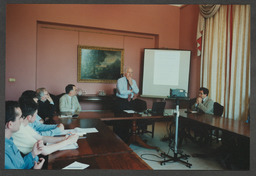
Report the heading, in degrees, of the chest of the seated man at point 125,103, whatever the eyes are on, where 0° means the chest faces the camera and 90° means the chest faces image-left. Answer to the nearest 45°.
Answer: approximately 315°

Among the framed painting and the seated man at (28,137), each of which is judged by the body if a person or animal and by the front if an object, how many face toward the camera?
1

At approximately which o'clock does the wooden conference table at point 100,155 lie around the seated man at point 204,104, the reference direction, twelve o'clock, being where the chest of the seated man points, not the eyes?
The wooden conference table is roughly at 11 o'clock from the seated man.

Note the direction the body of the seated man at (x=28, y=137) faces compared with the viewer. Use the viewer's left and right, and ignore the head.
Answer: facing away from the viewer and to the right of the viewer

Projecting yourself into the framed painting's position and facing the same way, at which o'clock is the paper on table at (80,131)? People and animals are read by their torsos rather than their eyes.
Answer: The paper on table is roughly at 12 o'clock from the framed painting.

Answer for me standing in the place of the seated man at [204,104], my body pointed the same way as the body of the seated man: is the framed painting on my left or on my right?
on my right

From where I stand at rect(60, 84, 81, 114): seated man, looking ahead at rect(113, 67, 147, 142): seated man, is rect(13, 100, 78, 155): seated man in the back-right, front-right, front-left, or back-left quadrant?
back-right

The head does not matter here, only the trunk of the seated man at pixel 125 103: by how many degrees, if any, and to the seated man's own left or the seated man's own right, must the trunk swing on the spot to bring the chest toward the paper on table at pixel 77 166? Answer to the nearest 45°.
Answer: approximately 45° to the seated man's own right

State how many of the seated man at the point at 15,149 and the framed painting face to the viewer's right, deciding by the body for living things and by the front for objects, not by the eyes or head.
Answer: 1

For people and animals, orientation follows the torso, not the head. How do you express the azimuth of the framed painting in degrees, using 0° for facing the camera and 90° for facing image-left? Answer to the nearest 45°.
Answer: approximately 0°

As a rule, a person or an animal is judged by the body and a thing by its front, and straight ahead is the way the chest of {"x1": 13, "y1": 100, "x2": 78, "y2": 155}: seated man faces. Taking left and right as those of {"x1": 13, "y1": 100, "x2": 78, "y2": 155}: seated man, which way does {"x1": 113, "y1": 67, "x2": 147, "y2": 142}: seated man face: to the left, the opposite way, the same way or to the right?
to the right

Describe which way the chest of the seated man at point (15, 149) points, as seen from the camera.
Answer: to the viewer's right

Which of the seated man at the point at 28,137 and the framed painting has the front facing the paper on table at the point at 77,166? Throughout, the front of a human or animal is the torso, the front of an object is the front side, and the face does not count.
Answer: the framed painting
